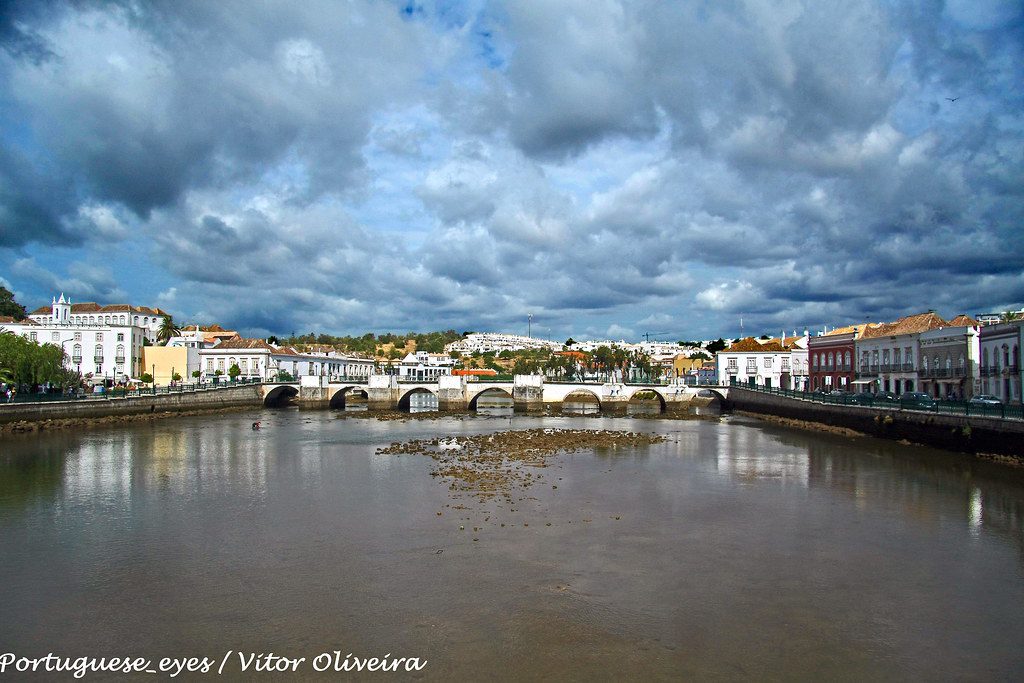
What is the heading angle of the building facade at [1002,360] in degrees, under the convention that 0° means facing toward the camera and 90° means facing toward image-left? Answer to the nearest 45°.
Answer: approximately 45°

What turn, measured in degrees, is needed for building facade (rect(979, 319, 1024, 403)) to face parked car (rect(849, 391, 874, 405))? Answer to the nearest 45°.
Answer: approximately 45° to its right

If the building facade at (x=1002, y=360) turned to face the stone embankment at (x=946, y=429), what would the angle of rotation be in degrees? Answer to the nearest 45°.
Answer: approximately 45° to its left
